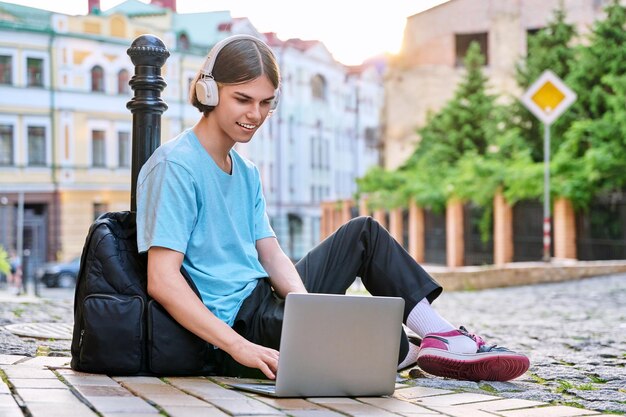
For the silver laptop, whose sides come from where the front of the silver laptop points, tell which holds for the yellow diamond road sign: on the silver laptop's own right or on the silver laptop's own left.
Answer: on the silver laptop's own right

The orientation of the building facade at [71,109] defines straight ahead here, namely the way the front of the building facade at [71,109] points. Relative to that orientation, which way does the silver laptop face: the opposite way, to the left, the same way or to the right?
the opposite way

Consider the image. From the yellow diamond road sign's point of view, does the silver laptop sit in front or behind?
in front

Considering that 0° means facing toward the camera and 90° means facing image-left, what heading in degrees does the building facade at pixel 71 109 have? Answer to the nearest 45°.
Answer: approximately 315°

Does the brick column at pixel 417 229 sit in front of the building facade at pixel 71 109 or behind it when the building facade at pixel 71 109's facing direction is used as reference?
in front

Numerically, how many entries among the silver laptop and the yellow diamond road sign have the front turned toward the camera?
1

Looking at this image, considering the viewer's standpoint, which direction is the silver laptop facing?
facing away from the viewer and to the left of the viewer
